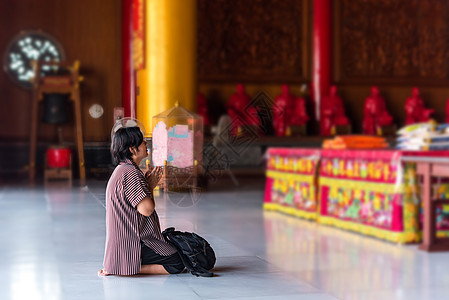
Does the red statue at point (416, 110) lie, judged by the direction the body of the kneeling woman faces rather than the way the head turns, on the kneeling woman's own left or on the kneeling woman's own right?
on the kneeling woman's own left

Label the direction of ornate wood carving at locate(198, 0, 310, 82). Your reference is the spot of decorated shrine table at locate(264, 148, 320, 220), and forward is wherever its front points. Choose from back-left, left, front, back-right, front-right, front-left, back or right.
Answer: back-right

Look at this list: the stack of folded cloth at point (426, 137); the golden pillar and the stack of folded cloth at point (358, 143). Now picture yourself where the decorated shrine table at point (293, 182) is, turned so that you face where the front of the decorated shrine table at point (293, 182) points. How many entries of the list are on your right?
1

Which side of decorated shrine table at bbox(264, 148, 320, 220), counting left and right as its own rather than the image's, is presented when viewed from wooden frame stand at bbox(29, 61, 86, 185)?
right

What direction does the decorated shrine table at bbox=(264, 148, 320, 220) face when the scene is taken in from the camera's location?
facing the viewer and to the left of the viewer

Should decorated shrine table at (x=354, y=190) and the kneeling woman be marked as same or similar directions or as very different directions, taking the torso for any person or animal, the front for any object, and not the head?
very different directions

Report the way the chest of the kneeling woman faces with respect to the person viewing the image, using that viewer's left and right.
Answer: facing to the right of the viewer

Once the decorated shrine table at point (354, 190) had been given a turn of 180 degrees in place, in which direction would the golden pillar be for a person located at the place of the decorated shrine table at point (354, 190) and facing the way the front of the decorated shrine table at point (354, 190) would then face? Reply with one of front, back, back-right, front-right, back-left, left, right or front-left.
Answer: left

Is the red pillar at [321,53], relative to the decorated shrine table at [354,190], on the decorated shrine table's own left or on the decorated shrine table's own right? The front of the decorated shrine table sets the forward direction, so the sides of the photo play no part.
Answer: on the decorated shrine table's own right

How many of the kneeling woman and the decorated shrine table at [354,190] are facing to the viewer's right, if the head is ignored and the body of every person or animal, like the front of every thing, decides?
1

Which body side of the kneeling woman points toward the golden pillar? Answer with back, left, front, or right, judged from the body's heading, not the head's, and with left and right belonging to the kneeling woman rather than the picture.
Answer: left

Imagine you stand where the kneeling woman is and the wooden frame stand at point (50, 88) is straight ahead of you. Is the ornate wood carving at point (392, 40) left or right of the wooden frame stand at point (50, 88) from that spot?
right

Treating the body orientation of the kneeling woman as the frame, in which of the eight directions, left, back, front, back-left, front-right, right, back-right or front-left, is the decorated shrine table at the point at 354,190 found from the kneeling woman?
front-left

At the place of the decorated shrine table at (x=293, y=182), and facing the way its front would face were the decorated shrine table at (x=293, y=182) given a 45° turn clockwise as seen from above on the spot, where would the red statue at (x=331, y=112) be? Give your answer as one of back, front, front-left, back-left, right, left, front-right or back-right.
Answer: right
